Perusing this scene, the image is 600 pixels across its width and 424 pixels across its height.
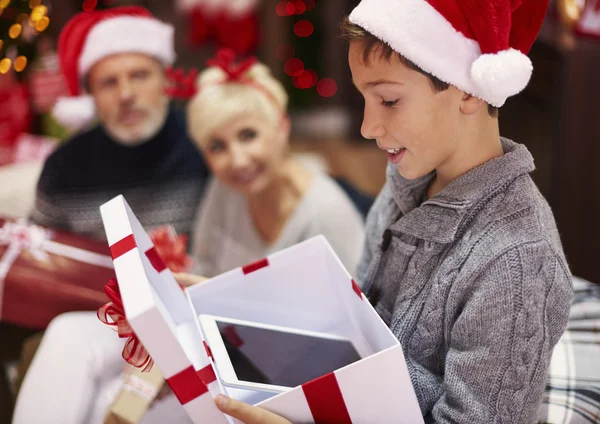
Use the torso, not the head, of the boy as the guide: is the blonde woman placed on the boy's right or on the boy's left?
on the boy's right

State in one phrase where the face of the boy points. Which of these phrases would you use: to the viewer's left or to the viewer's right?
to the viewer's left

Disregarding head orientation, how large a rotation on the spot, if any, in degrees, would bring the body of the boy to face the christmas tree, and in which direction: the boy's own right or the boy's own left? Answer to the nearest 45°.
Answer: approximately 90° to the boy's own right

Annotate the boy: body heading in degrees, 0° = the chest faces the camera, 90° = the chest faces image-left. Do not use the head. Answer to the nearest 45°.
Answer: approximately 45°

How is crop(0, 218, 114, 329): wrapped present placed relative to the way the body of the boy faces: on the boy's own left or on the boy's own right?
on the boy's own right
